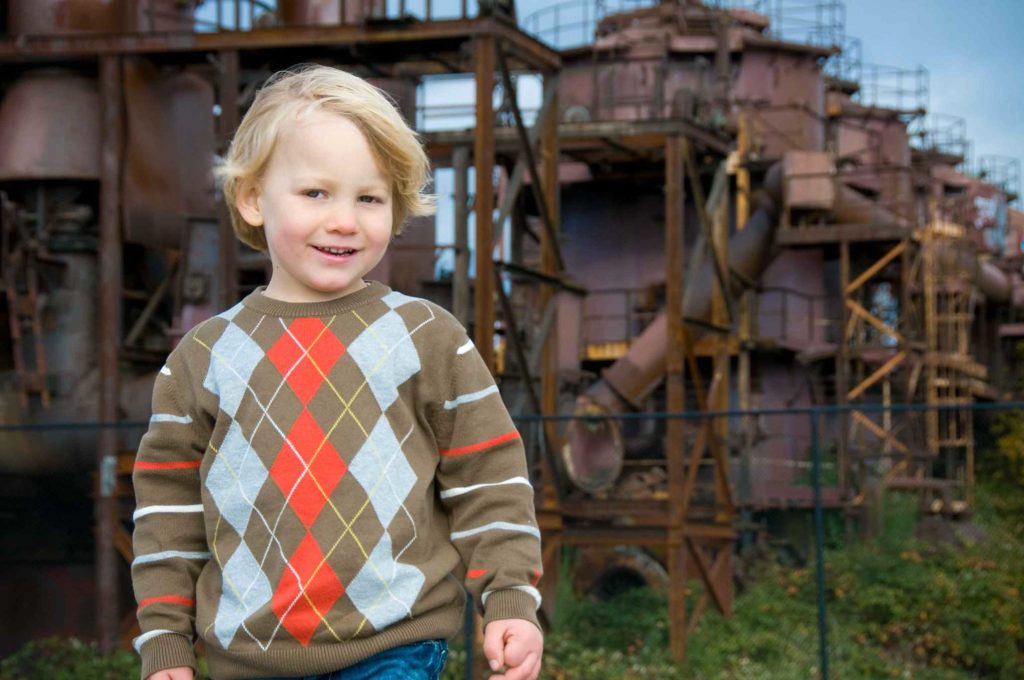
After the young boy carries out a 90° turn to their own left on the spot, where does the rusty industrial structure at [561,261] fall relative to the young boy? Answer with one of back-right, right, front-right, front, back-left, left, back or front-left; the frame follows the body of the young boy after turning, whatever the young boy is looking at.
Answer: left

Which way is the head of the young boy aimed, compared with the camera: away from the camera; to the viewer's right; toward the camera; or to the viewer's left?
toward the camera

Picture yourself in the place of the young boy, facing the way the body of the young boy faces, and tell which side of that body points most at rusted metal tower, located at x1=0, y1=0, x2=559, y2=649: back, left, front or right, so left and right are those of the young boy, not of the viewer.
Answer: back

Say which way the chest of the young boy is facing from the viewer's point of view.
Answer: toward the camera
